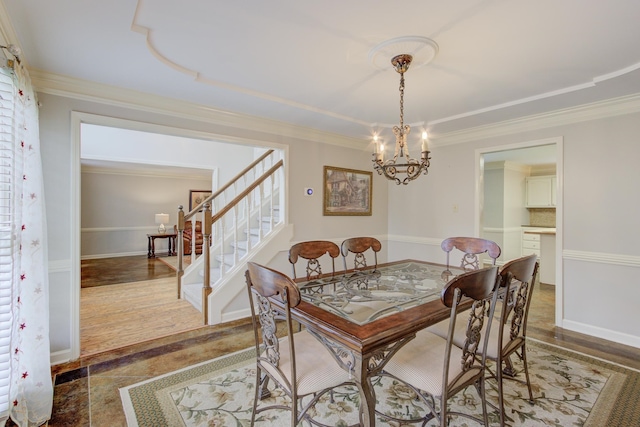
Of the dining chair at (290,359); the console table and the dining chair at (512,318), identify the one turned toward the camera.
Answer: the console table

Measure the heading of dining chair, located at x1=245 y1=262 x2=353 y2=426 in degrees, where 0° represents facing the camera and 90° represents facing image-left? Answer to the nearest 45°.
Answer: approximately 225°

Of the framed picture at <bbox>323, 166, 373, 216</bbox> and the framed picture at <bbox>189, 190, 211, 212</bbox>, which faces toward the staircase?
the framed picture at <bbox>189, 190, 211, 212</bbox>

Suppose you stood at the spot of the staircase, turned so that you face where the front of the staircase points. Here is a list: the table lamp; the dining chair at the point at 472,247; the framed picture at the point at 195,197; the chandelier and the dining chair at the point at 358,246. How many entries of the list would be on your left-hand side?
3

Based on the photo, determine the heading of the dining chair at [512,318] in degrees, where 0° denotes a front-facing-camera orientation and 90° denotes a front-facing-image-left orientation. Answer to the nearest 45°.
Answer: approximately 135°

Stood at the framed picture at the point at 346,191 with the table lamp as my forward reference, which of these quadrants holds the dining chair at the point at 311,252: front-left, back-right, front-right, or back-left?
back-left

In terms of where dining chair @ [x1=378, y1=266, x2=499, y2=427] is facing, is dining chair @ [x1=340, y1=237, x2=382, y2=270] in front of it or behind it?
in front

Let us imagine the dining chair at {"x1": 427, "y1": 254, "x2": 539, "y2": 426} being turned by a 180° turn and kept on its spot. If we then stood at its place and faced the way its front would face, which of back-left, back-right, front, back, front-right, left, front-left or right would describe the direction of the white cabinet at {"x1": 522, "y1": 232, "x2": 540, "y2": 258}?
back-left

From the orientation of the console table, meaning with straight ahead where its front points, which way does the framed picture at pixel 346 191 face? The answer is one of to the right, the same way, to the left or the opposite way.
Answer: the same way

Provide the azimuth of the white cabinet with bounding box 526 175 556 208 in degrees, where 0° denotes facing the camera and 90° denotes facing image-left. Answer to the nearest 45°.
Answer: approximately 0°

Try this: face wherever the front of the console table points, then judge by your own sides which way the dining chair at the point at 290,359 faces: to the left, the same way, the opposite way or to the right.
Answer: to the left

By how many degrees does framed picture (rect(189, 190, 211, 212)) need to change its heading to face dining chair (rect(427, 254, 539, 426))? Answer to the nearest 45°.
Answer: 0° — it already faces it

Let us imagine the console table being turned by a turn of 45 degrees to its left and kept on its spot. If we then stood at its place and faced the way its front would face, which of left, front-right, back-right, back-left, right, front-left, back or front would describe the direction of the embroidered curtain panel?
front-right

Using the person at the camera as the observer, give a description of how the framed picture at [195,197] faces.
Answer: facing the viewer

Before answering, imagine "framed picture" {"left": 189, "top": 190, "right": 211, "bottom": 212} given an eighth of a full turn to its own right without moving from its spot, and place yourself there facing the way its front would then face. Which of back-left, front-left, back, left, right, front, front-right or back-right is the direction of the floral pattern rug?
front-left

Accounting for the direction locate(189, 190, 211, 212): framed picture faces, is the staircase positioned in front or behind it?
in front

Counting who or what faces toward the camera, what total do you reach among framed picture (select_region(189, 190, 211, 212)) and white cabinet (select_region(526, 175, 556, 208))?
2

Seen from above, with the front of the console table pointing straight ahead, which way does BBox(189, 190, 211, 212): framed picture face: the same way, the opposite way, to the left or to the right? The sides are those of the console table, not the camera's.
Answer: the same way

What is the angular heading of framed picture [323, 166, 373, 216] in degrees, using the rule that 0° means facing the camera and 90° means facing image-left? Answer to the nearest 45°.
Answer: approximately 315°

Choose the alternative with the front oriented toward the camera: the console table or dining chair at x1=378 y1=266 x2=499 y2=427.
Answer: the console table
